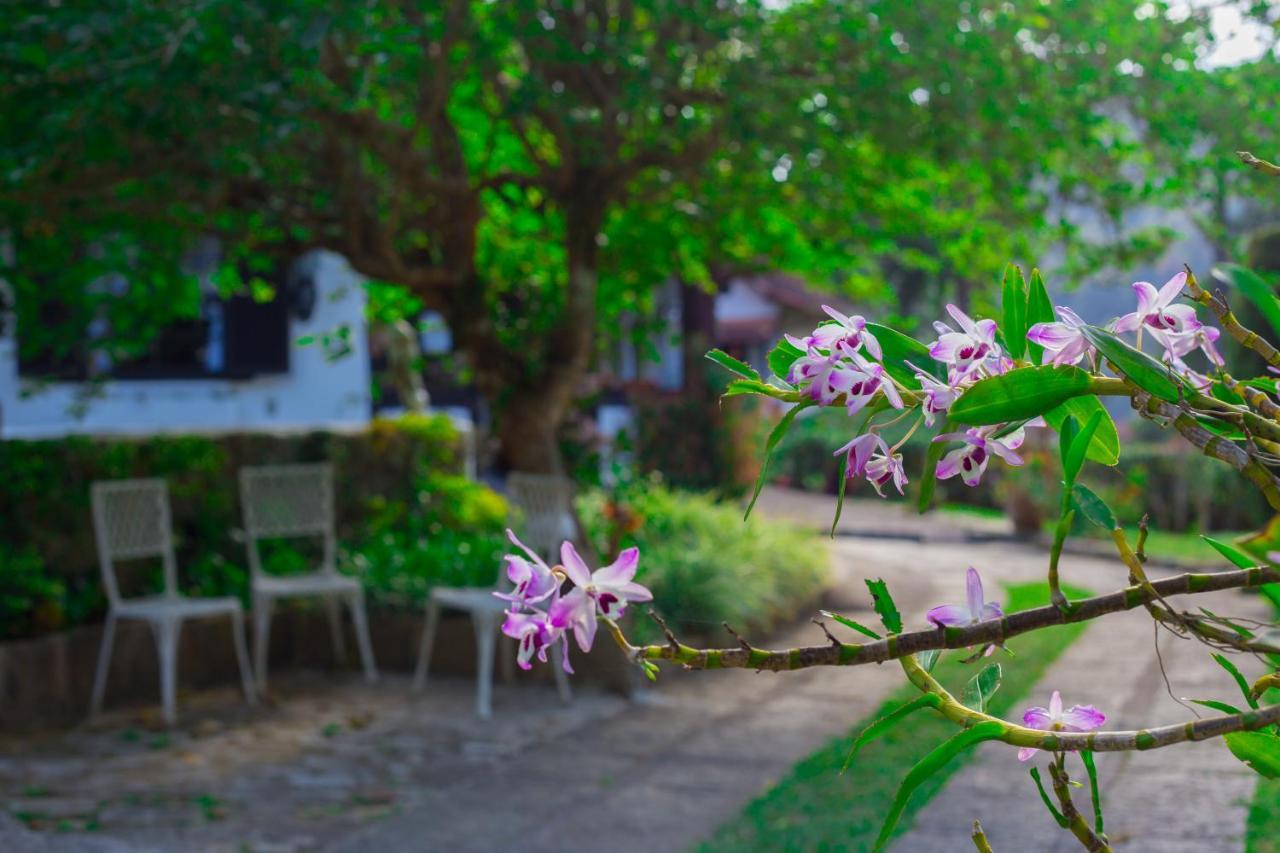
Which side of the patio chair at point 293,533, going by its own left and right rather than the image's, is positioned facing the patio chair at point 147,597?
right

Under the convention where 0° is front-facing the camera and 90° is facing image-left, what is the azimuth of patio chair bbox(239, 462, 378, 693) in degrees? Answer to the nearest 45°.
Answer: approximately 315°

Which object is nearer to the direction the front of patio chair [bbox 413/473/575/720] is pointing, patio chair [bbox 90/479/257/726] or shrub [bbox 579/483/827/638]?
the patio chair

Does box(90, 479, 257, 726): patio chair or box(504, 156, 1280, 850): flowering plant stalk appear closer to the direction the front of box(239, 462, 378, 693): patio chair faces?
the flowering plant stalk

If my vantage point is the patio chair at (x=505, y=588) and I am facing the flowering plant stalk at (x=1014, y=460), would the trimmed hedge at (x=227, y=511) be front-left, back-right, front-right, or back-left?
back-right

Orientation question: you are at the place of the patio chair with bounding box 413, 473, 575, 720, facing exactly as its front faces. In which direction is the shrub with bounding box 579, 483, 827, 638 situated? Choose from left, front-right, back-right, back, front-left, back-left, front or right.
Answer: back

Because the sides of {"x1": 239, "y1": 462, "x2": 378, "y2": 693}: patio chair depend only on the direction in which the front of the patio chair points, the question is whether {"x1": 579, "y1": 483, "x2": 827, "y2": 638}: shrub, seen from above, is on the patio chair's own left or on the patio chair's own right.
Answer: on the patio chair's own left

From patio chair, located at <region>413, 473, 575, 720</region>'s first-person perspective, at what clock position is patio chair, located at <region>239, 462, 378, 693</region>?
patio chair, located at <region>239, 462, 378, 693</region> is roughly at 3 o'clock from patio chair, located at <region>413, 473, 575, 720</region>.
